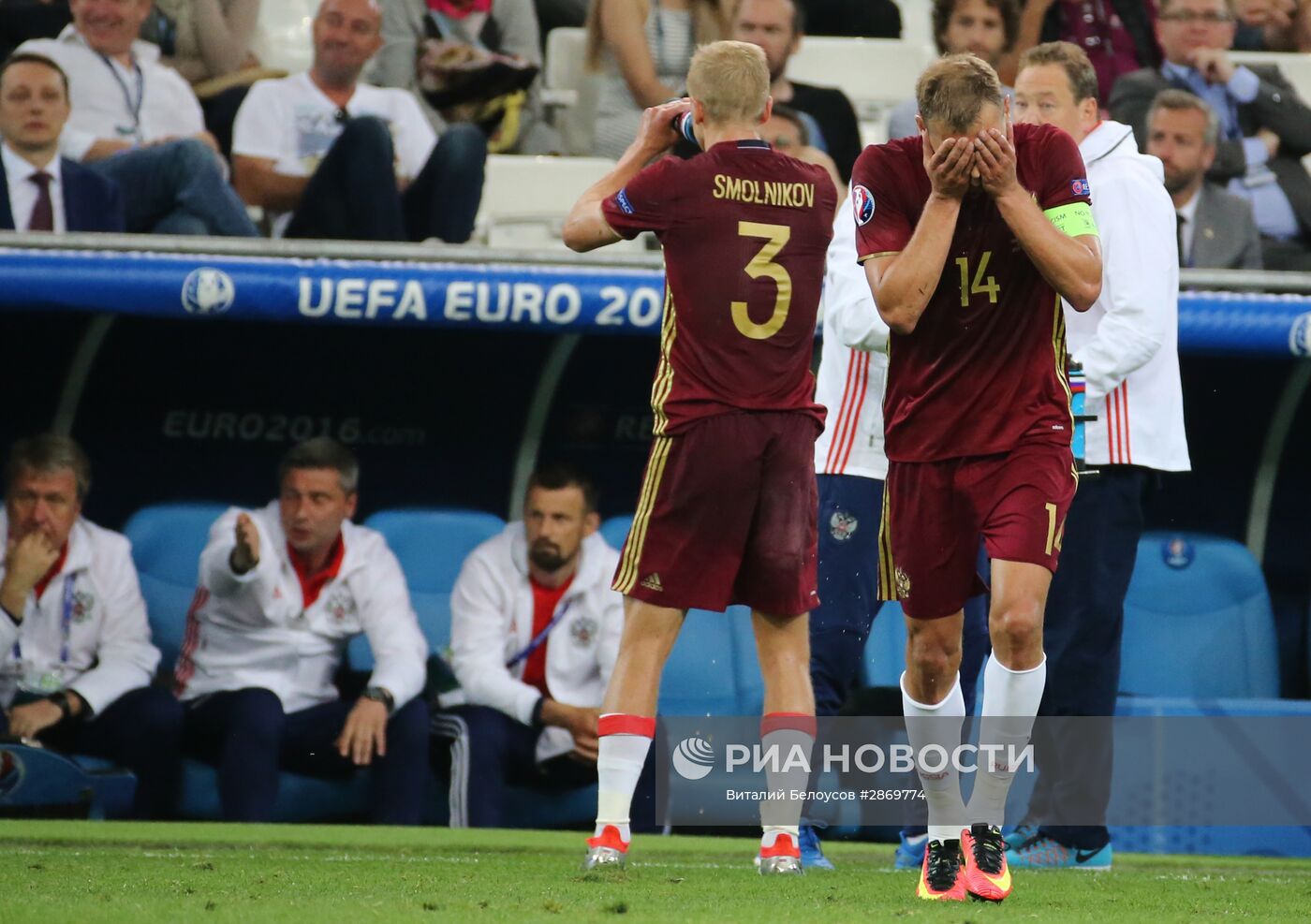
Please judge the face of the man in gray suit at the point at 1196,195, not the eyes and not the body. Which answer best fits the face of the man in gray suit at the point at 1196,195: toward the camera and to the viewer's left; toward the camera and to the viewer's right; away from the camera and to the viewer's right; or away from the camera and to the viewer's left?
toward the camera and to the viewer's left

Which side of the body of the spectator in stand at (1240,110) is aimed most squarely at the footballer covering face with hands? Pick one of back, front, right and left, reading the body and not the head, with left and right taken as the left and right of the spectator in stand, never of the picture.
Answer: front

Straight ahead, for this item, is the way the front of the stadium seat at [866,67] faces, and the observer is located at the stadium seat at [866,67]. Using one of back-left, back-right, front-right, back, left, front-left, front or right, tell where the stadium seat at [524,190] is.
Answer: front-right

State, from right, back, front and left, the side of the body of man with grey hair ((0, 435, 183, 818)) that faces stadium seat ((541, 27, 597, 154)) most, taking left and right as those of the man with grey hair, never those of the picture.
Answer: back

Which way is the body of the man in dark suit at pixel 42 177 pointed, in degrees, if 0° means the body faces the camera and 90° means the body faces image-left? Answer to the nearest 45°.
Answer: approximately 0°

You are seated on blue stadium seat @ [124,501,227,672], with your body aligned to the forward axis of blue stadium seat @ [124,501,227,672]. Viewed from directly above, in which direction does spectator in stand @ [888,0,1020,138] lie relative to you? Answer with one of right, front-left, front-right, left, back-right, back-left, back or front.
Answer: left

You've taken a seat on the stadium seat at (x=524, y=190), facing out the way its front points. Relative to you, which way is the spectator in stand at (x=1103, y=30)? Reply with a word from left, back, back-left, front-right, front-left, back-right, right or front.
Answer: left

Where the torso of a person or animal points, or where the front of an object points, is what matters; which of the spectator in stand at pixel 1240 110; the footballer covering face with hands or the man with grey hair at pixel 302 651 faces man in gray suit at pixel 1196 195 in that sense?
the spectator in stand

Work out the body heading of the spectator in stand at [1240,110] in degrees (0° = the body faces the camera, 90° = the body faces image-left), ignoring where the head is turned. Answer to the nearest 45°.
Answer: approximately 0°
